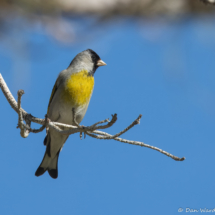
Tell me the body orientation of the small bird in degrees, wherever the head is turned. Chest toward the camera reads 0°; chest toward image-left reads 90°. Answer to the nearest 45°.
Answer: approximately 315°
